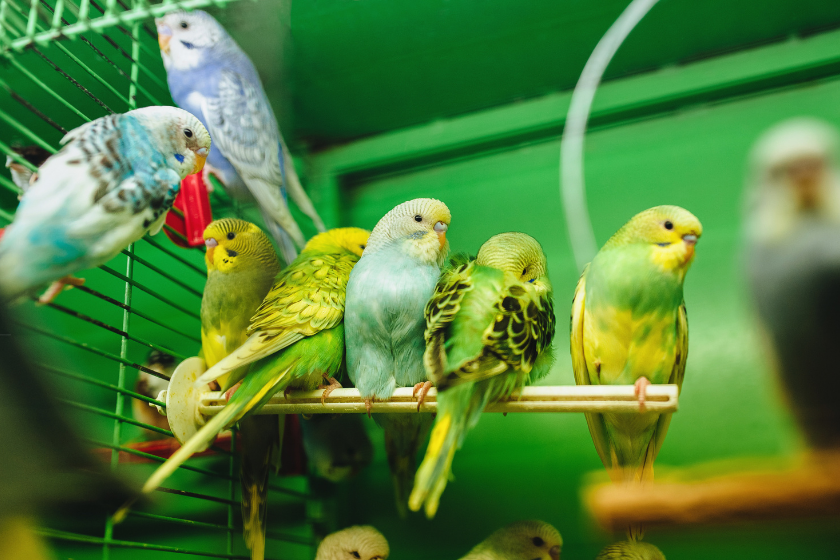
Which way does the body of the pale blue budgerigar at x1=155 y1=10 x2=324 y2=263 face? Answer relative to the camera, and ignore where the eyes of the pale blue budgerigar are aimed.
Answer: to the viewer's left

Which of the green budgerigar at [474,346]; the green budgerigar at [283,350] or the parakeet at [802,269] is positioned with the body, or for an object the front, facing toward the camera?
the parakeet

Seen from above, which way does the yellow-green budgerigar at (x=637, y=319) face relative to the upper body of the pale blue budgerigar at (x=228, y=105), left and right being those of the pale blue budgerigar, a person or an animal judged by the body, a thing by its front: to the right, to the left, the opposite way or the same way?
to the left

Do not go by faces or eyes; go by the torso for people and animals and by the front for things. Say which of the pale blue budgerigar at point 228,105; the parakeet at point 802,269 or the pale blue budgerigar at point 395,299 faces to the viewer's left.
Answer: the pale blue budgerigar at point 228,105

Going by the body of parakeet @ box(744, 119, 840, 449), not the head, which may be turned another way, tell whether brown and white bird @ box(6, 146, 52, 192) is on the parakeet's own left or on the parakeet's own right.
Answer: on the parakeet's own right

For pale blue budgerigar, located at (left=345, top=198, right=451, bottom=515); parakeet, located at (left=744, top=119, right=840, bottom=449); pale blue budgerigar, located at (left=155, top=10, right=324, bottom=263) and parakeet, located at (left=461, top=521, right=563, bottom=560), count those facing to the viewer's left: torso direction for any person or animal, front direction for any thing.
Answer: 1

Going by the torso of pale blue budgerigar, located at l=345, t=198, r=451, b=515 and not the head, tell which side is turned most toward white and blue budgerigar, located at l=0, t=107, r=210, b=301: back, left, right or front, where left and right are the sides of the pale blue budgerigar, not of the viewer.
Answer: right

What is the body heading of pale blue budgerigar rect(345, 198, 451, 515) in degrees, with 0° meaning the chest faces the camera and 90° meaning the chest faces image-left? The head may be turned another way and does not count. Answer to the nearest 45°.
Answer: approximately 315°

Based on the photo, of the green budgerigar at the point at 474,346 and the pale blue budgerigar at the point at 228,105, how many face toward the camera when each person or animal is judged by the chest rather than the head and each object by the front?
0

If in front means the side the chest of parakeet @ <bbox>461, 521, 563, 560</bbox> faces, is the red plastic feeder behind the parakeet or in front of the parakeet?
behind
